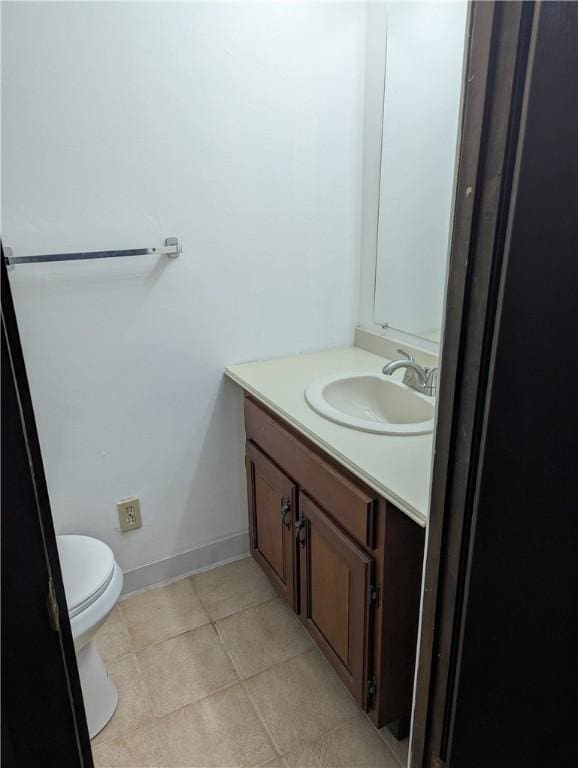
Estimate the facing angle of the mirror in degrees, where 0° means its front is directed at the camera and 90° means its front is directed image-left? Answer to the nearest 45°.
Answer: approximately 45°

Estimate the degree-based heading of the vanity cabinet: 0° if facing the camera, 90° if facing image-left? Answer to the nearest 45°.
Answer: approximately 45°

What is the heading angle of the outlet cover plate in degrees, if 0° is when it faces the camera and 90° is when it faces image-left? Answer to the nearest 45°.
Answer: approximately 0°

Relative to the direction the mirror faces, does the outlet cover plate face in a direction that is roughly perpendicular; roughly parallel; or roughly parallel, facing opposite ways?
roughly perpendicular
